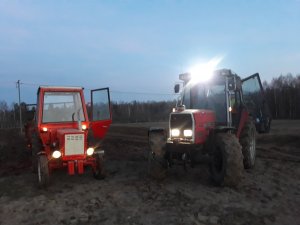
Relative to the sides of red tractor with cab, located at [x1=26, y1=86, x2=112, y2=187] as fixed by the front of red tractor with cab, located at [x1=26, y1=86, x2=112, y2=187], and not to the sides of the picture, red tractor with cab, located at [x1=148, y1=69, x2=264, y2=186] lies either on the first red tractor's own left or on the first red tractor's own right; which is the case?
on the first red tractor's own left

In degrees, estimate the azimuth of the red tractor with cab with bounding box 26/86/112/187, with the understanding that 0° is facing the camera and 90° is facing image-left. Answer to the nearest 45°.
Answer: approximately 0°

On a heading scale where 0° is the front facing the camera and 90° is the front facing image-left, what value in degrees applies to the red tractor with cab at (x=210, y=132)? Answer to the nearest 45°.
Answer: approximately 45°

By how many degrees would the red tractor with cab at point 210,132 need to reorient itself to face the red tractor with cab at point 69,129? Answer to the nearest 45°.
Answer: approximately 45° to its right
